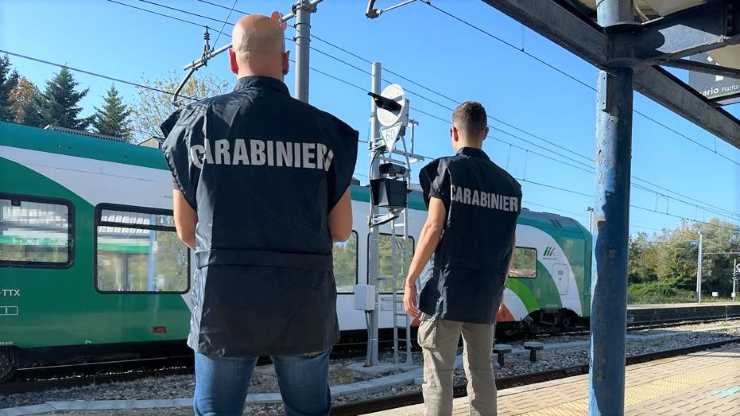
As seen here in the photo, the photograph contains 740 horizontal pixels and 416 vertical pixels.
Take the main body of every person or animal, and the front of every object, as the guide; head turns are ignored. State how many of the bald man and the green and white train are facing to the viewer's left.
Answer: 0

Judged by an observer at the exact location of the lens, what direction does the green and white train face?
facing away from the viewer and to the right of the viewer

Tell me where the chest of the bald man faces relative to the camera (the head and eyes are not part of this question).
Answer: away from the camera

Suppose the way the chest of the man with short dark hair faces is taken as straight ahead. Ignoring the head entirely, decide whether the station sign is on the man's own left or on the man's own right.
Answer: on the man's own right

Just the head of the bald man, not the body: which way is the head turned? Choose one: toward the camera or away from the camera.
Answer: away from the camera

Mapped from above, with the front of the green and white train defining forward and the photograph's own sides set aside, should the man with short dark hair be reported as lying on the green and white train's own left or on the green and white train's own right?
on the green and white train's own right

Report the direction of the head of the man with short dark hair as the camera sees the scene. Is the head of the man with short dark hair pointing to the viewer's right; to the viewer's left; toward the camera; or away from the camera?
away from the camera

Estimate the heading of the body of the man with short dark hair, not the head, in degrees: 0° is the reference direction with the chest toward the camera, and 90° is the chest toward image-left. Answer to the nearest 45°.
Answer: approximately 135°

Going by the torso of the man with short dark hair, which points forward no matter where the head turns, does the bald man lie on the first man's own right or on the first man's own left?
on the first man's own left

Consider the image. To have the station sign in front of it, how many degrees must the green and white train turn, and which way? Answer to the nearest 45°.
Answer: approximately 90° to its right

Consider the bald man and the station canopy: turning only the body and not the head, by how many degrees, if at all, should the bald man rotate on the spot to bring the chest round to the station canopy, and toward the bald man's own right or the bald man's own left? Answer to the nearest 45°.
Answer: approximately 45° to the bald man's own right

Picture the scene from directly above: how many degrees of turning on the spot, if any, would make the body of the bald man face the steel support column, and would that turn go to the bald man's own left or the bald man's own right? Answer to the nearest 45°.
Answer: approximately 45° to the bald man's own right

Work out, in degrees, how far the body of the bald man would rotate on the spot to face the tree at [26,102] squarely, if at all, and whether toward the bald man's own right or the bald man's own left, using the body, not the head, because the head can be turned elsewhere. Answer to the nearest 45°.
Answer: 0° — they already face it

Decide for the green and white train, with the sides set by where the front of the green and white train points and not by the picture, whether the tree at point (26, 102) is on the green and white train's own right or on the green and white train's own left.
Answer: on the green and white train's own left
